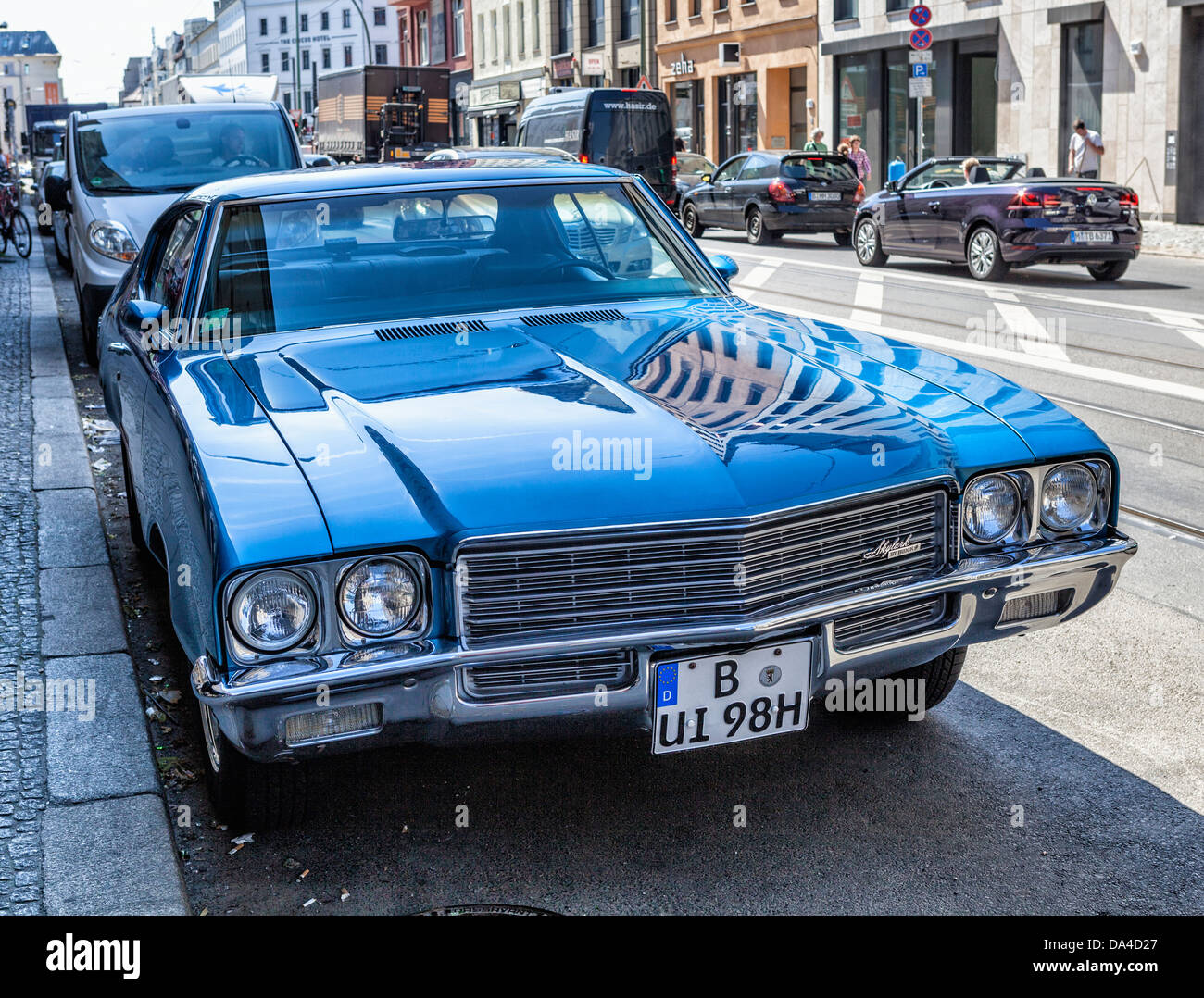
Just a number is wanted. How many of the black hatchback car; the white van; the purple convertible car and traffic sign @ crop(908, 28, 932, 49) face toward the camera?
2

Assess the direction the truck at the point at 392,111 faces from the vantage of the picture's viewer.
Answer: facing away from the viewer and to the left of the viewer

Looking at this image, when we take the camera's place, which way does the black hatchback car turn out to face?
facing away from the viewer and to the left of the viewer

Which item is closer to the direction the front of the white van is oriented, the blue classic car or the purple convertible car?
the blue classic car

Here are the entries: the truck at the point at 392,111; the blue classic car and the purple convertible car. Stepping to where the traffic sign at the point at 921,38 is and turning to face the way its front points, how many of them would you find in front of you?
2

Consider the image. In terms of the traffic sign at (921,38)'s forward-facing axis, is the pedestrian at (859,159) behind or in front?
behind

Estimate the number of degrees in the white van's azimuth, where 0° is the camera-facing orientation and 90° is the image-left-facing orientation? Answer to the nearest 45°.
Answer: approximately 0°

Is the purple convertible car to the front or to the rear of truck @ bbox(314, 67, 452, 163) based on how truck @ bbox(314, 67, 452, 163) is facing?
to the rear

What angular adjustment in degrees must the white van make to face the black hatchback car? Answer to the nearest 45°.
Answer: approximately 135° to its left

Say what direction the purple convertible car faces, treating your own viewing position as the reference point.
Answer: facing away from the viewer and to the left of the viewer

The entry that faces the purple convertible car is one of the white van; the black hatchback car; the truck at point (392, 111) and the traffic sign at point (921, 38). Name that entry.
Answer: the traffic sign

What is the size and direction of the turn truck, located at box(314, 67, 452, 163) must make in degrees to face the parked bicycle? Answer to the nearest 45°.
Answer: approximately 135° to its left

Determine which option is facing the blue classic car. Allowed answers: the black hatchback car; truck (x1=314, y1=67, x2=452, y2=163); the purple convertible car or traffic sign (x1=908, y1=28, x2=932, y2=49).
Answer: the traffic sign

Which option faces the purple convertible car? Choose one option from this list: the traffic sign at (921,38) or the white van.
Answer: the traffic sign

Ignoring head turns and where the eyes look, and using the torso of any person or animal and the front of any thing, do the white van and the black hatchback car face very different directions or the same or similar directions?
very different directions
